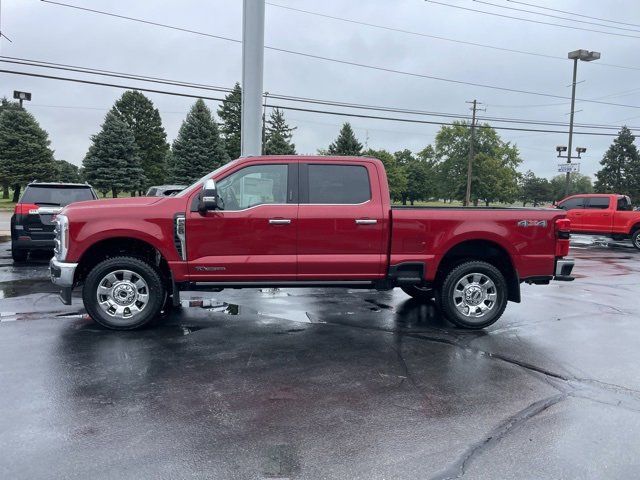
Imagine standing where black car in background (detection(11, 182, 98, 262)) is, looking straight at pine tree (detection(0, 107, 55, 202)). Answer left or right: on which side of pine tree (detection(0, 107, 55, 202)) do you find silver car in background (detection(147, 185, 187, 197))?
right

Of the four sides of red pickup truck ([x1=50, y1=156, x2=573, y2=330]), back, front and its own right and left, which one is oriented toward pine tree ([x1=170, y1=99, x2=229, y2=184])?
right

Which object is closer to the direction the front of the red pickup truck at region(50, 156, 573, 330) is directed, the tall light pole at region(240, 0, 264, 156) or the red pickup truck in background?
the tall light pole

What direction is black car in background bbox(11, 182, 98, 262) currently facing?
away from the camera

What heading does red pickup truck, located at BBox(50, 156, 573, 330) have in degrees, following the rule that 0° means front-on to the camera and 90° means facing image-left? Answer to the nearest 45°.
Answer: approximately 90°

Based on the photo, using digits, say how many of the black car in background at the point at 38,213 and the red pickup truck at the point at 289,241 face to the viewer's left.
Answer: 1

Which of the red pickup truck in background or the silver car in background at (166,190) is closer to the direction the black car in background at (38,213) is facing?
the silver car in background

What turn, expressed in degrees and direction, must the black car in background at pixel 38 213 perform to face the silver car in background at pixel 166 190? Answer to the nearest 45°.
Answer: approximately 45° to its right

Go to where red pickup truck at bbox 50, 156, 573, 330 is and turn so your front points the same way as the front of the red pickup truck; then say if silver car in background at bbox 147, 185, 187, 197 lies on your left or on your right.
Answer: on your right

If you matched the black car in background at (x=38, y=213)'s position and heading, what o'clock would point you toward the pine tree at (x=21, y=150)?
The pine tree is roughly at 12 o'clock from the black car in background.
